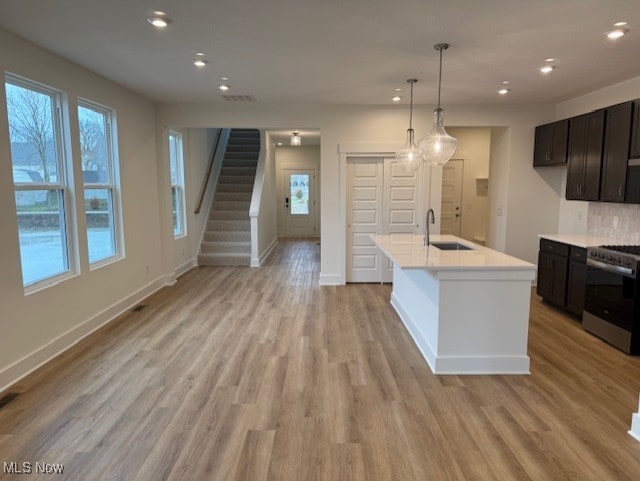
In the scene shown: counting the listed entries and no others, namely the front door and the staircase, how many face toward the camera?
2

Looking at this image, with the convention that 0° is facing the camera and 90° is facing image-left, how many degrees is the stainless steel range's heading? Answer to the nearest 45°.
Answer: approximately 45°

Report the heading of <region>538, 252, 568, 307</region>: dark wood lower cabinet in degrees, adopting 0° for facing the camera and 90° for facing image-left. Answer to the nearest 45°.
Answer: approximately 45°

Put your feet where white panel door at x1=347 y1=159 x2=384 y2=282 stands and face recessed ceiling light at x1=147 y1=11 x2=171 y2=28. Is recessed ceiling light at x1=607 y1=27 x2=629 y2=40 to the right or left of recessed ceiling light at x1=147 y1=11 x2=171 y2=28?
left

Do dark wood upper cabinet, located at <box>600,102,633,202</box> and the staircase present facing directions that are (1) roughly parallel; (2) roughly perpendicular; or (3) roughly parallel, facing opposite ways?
roughly perpendicular

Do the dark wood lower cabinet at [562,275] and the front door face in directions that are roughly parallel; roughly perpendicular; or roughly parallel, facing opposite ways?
roughly perpendicular

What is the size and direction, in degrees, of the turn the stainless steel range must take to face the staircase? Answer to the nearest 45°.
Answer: approximately 45° to its right

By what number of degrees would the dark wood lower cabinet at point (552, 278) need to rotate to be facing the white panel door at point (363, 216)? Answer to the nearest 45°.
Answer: approximately 45° to its right

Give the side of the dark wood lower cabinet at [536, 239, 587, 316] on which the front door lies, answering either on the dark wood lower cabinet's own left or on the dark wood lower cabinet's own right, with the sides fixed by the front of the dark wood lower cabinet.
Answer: on the dark wood lower cabinet's own right

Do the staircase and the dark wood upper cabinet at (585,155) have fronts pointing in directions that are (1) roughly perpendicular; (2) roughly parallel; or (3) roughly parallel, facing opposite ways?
roughly perpendicular
